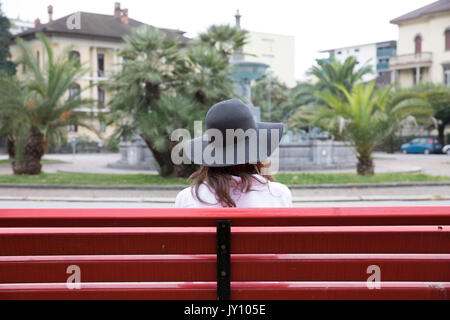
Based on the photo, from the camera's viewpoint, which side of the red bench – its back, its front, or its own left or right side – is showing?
back

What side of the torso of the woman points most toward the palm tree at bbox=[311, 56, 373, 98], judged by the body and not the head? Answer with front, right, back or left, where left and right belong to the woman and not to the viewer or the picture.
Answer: front

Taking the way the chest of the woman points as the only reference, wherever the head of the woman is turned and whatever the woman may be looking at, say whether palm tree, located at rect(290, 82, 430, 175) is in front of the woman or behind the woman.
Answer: in front

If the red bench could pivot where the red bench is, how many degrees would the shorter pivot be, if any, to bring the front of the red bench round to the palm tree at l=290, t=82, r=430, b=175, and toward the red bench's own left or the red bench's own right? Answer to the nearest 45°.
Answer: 0° — it already faces it

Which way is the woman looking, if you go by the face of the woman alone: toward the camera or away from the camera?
away from the camera

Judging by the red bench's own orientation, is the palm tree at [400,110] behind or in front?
in front

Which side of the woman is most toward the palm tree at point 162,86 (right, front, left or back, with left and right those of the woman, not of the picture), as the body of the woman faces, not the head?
front

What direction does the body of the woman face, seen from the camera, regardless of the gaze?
away from the camera
